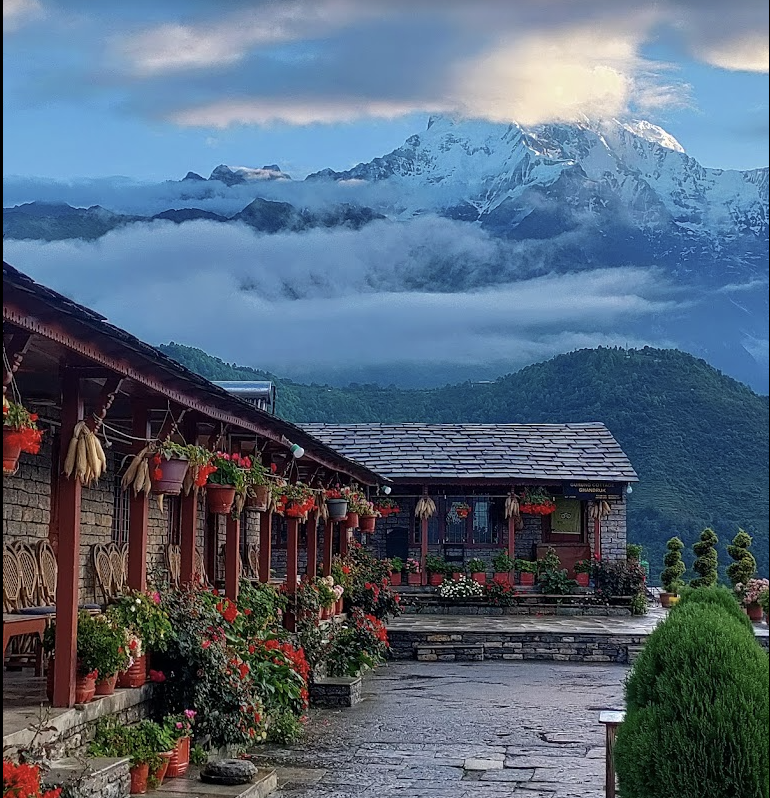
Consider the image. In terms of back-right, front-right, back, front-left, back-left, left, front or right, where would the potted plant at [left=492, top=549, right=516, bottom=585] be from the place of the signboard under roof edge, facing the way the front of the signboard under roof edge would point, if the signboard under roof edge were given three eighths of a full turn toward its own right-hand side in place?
left

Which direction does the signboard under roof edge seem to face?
toward the camera

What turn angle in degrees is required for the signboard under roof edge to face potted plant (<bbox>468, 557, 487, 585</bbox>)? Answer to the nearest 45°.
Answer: approximately 45° to its right

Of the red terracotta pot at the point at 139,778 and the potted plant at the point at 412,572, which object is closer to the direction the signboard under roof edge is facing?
the red terracotta pot

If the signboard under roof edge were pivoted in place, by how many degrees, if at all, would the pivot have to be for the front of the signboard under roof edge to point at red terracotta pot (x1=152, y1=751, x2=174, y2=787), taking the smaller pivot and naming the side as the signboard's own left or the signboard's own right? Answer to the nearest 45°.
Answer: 0° — it already faces it

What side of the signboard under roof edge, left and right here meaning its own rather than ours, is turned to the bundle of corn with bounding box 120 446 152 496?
front

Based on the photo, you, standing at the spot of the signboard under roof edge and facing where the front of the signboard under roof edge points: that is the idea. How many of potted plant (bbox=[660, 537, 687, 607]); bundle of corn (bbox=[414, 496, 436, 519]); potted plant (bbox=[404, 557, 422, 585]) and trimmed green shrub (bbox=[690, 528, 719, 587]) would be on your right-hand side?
2

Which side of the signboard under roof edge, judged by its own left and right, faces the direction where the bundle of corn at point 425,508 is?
right

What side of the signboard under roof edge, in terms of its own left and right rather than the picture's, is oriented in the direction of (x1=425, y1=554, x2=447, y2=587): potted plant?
right

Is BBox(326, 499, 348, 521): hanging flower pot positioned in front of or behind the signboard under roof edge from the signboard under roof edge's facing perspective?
in front

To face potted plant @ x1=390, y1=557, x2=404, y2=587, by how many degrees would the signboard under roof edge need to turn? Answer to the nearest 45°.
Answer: approximately 90° to its right

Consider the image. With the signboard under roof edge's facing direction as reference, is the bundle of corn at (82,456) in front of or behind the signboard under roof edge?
in front

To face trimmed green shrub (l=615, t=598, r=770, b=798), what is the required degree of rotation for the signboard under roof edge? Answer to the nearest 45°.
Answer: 0° — it already faces it

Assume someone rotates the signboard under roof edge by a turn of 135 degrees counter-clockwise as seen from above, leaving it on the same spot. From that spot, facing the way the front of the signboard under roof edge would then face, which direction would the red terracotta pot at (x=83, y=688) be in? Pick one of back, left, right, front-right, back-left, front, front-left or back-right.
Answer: back-right

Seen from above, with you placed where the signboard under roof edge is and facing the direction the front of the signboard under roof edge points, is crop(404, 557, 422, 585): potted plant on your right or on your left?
on your right

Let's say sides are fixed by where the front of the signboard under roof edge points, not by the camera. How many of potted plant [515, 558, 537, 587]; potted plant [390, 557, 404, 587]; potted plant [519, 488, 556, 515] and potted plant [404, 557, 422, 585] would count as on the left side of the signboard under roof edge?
0

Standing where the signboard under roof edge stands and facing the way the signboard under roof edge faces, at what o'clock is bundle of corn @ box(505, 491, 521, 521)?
The bundle of corn is roughly at 2 o'clock from the signboard under roof edge.

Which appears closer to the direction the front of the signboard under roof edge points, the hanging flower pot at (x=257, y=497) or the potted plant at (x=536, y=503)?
the hanging flower pot

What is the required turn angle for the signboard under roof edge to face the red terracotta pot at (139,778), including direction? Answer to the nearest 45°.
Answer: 0° — it already faces it

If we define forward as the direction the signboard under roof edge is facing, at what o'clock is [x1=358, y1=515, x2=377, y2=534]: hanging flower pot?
The hanging flower pot is roughly at 1 o'clock from the signboard under roof edge.
